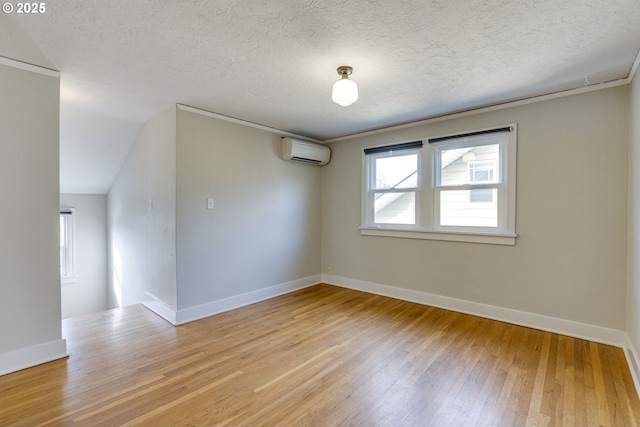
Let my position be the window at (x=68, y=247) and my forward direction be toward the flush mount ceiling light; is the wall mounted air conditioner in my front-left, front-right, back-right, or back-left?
front-left

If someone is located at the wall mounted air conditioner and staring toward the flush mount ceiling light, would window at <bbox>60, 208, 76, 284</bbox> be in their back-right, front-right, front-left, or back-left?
back-right

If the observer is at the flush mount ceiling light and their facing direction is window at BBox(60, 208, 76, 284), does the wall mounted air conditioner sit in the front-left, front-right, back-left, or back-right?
front-right

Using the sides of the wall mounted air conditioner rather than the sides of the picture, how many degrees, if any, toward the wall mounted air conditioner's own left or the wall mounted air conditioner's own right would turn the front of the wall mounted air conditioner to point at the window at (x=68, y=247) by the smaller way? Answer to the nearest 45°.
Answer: approximately 135° to the wall mounted air conditioner's own right

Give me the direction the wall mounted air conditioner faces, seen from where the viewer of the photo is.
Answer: facing the viewer and to the right of the viewer

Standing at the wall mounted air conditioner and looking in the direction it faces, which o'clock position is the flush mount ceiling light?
The flush mount ceiling light is roughly at 1 o'clock from the wall mounted air conditioner.
